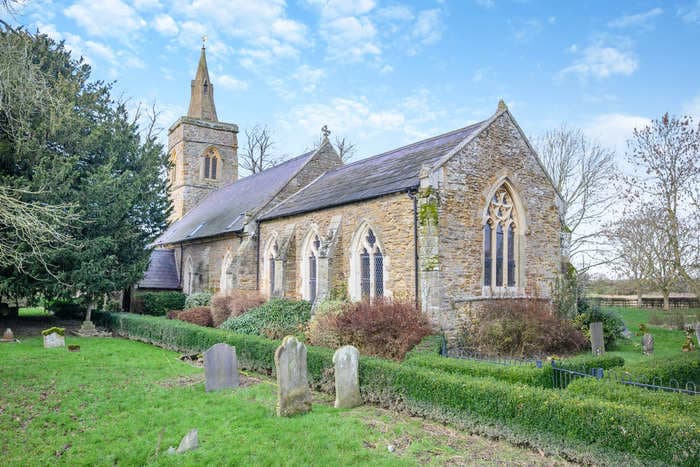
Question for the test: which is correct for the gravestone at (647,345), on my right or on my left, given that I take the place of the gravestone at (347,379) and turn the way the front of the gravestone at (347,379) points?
on my left

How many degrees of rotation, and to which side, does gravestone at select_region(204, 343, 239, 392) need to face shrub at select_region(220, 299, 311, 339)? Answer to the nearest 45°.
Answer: approximately 180°

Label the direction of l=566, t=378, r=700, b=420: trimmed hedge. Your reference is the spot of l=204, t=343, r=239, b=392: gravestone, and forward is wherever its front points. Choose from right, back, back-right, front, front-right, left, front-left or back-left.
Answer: front-left

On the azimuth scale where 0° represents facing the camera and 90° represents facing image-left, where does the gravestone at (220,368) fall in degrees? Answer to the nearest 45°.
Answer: approximately 0°

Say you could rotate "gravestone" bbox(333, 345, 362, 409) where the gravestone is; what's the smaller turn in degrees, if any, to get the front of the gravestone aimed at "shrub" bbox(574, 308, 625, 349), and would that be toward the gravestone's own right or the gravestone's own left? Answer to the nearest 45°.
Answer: approximately 135° to the gravestone's own left

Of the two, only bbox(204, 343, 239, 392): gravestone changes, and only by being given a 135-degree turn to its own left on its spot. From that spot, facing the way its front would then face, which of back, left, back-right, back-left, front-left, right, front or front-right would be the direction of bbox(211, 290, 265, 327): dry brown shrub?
front-left

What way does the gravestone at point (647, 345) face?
toward the camera

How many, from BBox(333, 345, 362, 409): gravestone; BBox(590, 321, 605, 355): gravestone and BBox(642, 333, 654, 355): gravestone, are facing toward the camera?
3

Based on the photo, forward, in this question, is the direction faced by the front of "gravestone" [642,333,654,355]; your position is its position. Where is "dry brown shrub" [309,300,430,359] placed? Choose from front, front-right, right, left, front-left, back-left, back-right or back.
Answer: front-right

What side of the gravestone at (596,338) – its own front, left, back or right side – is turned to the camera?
front

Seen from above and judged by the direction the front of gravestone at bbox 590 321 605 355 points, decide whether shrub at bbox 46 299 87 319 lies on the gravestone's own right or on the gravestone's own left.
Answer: on the gravestone's own right

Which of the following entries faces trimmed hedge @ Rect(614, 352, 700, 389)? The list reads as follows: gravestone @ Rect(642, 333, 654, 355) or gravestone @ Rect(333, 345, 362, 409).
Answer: gravestone @ Rect(642, 333, 654, 355)

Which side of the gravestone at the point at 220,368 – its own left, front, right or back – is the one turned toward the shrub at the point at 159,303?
back

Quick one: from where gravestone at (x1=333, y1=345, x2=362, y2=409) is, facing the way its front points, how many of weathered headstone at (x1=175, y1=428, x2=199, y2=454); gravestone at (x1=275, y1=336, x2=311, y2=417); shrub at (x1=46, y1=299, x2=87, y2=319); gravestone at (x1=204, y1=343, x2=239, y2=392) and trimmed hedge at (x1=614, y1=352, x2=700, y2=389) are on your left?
1

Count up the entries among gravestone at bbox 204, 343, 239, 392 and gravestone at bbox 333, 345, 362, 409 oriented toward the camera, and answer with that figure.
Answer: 2

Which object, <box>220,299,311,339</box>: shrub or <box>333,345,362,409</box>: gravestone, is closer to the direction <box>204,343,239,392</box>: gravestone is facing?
the gravestone

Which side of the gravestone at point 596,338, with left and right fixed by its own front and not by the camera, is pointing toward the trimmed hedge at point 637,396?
front

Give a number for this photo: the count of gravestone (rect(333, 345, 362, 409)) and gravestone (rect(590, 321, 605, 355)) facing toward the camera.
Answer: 2
